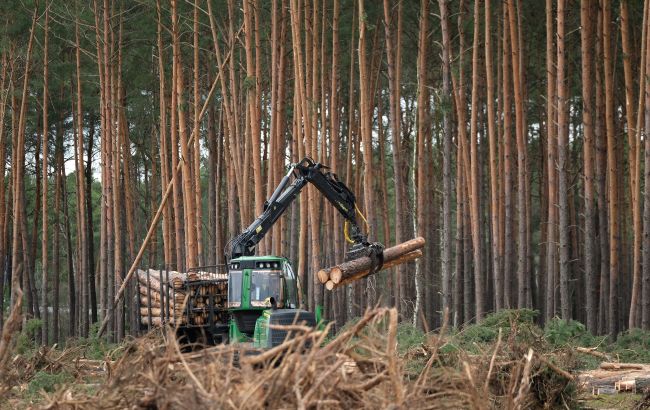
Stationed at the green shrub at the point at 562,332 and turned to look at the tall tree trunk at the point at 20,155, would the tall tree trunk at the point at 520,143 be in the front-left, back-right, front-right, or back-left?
front-right

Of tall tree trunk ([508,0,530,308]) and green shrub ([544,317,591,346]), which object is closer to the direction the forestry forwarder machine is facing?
the green shrub

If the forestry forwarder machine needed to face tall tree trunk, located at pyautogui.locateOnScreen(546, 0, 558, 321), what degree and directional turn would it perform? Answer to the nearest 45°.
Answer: approximately 90° to its left

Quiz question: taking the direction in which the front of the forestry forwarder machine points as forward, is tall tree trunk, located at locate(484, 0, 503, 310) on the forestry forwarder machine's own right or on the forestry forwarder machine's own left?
on the forestry forwarder machine's own left

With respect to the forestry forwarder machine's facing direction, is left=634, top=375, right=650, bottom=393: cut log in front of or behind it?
in front

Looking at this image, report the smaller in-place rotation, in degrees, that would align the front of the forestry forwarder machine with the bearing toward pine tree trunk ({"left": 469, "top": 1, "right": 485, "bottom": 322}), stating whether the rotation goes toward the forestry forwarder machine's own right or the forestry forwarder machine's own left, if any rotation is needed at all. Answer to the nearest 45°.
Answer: approximately 90° to the forestry forwarder machine's own left

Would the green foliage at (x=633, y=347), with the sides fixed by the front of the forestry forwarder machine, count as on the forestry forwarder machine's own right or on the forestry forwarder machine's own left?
on the forestry forwarder machine's own left

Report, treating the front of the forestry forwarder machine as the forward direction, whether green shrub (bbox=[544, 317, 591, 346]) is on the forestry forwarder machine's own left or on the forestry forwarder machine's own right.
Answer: on the forestry forwarder machine's own left

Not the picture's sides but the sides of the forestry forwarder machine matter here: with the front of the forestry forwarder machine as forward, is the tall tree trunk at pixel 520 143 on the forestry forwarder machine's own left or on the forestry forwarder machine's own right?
on the forestry forwarder machine's own left

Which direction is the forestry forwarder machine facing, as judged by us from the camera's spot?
facing the viewer and to the right of the viewer

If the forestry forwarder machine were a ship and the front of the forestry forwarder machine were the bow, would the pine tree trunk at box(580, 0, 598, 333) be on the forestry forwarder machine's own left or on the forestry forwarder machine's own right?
on the forestry forwarder machine's own left

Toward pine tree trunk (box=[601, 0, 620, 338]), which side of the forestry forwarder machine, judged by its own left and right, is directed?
left
